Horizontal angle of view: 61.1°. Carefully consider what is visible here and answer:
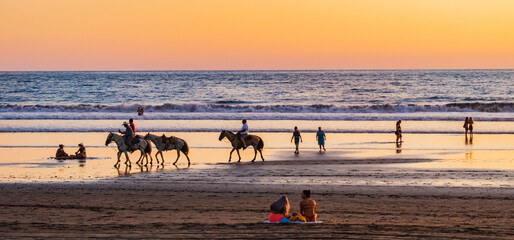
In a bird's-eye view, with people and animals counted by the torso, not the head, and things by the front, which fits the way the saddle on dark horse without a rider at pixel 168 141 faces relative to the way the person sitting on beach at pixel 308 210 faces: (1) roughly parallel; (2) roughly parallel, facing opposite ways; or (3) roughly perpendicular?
roughly perpendicular

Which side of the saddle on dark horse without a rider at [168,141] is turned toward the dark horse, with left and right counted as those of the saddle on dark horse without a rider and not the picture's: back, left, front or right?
back

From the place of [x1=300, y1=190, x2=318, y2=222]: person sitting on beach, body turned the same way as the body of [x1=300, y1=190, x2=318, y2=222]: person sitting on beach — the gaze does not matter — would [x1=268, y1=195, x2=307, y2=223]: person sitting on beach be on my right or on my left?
on my left

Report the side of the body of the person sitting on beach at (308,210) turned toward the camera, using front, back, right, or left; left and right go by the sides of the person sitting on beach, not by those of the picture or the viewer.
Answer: back

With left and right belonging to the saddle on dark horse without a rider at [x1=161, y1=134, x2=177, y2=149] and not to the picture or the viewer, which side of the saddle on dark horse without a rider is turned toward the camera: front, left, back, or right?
left

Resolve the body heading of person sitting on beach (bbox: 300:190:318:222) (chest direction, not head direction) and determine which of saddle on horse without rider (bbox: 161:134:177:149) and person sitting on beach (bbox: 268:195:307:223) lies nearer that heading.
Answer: the saddle on horse without rider

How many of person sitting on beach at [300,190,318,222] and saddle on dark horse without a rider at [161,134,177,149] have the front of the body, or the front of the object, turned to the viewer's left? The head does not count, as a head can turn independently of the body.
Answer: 1

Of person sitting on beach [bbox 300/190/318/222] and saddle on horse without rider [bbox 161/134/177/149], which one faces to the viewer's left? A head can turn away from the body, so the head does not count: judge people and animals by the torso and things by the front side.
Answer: the saddle on horse without rider

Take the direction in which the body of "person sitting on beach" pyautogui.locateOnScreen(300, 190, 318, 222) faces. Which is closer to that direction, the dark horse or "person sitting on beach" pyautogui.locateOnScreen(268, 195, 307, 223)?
the dark horse

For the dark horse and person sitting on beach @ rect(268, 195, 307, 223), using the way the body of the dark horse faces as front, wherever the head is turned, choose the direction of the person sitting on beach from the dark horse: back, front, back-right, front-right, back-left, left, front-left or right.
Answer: left

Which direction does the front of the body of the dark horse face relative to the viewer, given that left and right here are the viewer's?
facing to the left of the viewer
